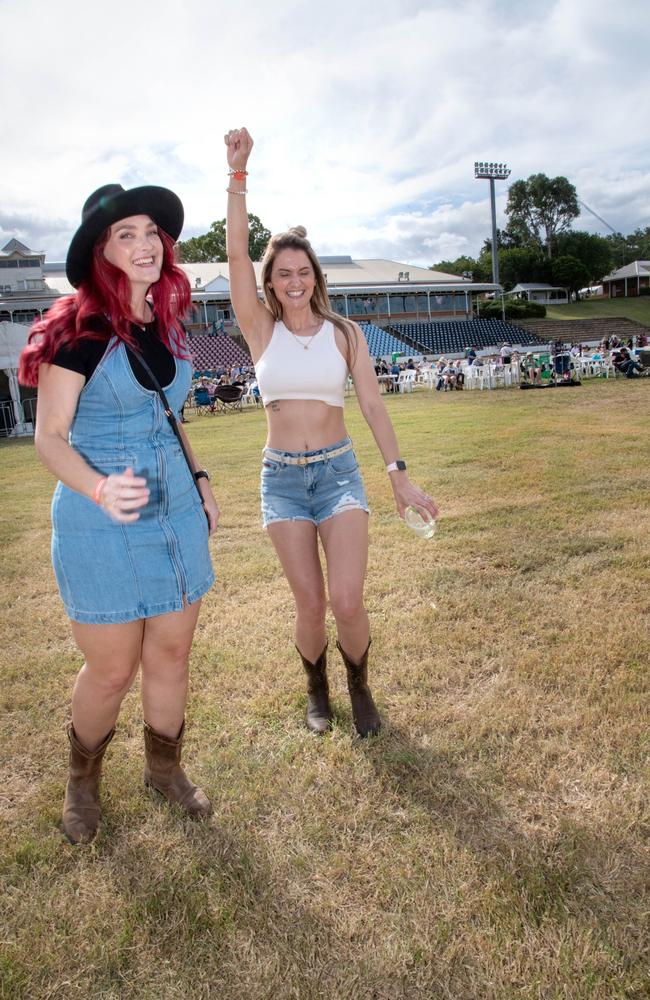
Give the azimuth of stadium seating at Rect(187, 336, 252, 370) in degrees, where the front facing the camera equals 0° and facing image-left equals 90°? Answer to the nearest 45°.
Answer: approximately 0°

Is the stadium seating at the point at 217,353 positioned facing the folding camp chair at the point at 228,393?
yes

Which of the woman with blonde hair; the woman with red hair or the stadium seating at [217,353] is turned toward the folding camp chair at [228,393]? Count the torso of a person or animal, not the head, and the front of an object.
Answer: the stadium seating

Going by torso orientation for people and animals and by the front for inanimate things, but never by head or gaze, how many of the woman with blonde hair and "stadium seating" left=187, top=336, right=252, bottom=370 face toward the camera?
2

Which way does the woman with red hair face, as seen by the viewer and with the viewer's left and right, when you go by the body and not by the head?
facing the viewer and to the right of the viewer

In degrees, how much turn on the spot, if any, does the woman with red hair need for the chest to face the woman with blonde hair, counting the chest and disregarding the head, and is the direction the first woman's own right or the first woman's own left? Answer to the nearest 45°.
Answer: approximately 90° to the first woman's own left
